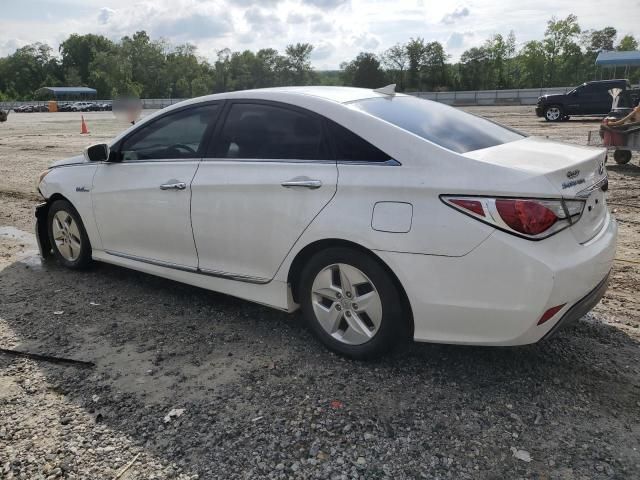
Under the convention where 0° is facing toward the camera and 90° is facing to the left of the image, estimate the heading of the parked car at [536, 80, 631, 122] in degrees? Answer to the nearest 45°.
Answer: approximately 90°

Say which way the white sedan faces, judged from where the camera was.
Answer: facing away from the viewer and to the left of the viewer

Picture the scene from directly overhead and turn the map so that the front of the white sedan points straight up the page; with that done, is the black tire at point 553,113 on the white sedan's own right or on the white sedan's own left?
on the white sedan's own right

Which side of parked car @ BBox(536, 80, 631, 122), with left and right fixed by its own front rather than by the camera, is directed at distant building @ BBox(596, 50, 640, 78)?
right

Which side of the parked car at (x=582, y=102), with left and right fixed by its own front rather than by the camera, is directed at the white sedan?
left

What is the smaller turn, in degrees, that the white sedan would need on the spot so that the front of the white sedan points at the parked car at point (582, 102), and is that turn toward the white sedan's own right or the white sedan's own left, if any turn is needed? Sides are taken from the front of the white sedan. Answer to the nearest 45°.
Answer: approximately 90° to the white sedan's own right

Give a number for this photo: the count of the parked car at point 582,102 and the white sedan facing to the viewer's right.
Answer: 0
